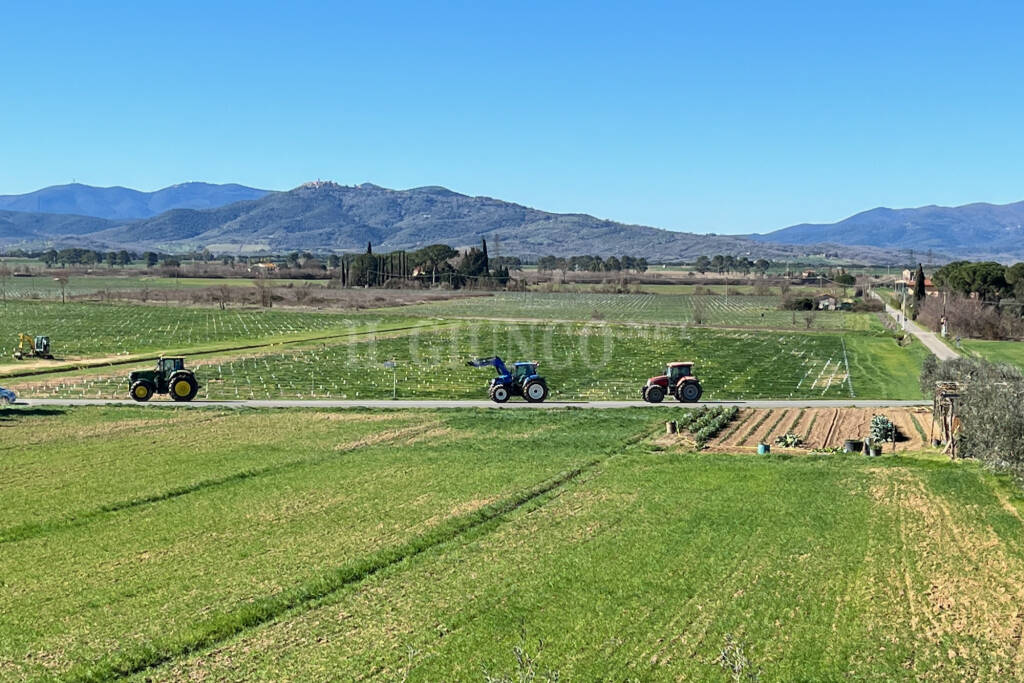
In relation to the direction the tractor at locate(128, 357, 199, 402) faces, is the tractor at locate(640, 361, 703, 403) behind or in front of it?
behind

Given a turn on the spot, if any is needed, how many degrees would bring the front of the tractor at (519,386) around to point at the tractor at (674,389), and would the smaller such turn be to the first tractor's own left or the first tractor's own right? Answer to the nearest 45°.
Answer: approximately 180°

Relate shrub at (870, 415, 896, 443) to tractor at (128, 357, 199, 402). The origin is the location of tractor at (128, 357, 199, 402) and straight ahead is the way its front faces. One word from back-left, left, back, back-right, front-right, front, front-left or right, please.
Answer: back-left

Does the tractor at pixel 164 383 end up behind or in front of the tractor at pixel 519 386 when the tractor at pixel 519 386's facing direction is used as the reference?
in front

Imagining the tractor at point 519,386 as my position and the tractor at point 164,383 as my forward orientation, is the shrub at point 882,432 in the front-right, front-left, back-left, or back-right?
back-left

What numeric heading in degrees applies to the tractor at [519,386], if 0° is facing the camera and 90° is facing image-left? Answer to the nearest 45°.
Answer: approximately 90°

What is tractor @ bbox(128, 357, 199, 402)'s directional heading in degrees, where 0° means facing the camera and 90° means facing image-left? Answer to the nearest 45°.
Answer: approximately 90°

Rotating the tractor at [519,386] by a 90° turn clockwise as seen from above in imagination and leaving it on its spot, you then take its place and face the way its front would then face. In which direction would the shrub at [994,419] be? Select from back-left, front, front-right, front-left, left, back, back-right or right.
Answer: back-right

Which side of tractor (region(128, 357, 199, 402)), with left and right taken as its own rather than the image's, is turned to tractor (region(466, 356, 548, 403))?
back

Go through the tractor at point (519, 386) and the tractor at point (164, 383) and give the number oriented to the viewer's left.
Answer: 2

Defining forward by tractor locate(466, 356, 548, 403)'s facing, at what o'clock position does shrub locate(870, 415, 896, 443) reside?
The shrub is roughly at 7 o'clock from the tractor.
